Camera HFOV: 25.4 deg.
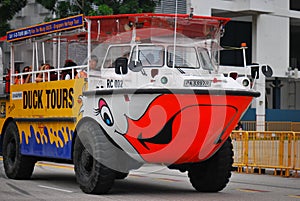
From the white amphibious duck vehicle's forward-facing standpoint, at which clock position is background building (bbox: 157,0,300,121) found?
The background building is roughly at 8 o'clock from the white amphibious duck vehicle.

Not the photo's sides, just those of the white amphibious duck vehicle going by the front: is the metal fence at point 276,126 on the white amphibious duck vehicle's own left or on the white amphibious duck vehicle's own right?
on the white amphibious duck vehicle's own left

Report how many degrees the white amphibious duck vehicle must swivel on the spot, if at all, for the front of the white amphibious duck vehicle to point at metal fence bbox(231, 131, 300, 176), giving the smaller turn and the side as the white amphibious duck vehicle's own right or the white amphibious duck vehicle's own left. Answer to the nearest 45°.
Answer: approximately 90° to the white amphibious duck vehicle's own left
